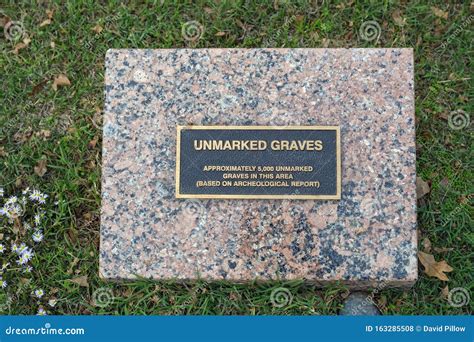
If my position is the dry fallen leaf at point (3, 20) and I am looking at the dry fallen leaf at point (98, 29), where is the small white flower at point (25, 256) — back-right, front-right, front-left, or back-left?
front-right

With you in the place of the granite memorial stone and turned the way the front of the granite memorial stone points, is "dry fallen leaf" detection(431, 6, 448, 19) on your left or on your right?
on your left

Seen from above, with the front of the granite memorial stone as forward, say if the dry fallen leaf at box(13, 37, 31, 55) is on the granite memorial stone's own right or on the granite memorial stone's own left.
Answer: on the granite memorial stone's own right

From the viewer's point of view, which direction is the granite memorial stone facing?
toward the camera

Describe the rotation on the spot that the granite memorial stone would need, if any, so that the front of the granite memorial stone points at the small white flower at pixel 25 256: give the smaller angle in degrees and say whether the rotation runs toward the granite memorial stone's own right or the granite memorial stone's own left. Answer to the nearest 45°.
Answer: approximately 90° to the granite memorial stone's own right

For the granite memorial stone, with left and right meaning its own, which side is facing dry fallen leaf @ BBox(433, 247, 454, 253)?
left

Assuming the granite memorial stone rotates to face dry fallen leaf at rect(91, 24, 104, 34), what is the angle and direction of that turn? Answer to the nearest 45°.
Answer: approximately 135° to its right

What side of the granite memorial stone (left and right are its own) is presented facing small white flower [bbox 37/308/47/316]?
right

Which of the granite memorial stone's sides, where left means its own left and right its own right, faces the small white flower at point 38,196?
right
